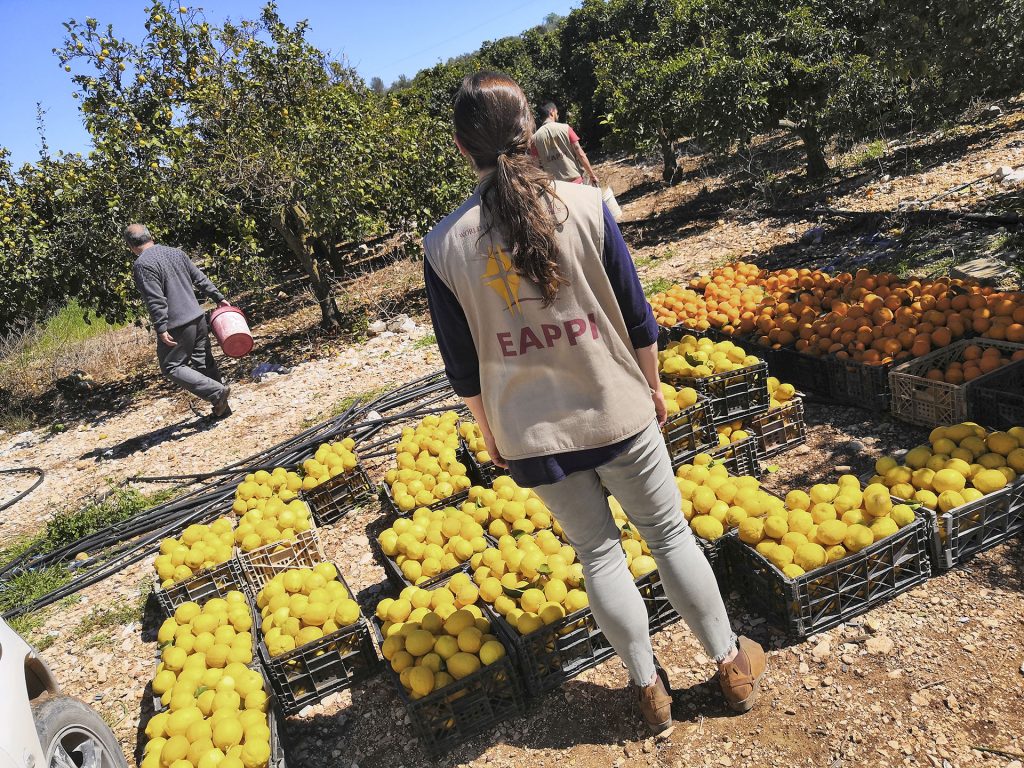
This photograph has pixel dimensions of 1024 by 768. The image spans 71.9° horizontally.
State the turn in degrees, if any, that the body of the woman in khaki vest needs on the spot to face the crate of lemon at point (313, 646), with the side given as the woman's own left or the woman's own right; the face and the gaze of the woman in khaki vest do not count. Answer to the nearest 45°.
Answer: approximately 45° to the woman's own left

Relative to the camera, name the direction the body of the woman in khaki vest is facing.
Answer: away from the camera

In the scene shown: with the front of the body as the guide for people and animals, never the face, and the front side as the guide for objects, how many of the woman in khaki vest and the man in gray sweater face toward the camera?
0

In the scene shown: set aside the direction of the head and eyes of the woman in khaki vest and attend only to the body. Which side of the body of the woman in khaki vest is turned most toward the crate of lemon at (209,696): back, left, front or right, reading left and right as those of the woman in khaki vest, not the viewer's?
left

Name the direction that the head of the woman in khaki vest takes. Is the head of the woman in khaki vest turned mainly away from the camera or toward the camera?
away from the camera

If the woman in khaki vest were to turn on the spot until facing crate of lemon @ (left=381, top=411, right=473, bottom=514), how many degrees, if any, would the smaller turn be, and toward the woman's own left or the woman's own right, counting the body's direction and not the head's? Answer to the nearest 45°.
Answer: approximately 45° to the woman's own left

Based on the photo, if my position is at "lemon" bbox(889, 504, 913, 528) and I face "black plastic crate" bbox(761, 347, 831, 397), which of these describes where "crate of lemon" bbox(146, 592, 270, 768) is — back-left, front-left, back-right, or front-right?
back-left

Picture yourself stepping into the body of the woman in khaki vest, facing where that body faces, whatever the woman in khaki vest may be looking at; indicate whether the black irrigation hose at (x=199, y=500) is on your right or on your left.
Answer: on your left
